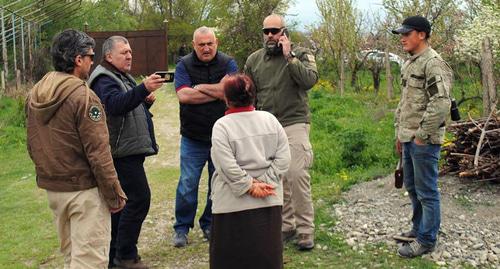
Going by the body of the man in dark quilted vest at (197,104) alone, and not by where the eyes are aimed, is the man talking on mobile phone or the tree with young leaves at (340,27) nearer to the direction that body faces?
the man talking on mobile phone

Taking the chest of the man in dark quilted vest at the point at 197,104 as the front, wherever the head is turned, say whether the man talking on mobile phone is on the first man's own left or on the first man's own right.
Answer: on the first man's own left

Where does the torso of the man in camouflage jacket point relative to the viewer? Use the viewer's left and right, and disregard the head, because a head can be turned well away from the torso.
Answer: facing the viewer and to the left of the viewer

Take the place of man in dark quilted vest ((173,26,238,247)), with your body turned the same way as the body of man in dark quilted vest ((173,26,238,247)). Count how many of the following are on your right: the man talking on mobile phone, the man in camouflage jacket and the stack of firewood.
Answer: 0

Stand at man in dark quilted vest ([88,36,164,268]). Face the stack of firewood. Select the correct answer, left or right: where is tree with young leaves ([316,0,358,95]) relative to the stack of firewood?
left

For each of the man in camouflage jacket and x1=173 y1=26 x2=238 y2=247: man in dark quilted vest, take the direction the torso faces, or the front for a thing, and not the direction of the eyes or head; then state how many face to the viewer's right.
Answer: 0

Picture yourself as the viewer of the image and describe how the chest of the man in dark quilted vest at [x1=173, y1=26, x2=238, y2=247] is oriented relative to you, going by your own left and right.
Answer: facing the viewer

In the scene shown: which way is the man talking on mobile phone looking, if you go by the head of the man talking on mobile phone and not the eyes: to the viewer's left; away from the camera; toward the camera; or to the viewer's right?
toward the camera

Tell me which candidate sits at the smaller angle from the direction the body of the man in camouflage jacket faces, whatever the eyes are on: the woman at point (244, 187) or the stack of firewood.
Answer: the woman

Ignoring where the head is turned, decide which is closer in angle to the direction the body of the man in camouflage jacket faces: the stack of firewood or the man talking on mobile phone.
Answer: the man talking on mobile phone

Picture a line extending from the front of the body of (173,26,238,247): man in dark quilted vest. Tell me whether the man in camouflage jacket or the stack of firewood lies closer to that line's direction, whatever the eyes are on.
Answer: the man in camouflage jacket

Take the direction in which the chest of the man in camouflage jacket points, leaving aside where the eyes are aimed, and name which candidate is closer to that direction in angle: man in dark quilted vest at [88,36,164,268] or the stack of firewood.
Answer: the man in dark quilted vest

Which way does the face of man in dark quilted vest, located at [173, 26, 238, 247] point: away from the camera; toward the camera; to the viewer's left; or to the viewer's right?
toward the camera

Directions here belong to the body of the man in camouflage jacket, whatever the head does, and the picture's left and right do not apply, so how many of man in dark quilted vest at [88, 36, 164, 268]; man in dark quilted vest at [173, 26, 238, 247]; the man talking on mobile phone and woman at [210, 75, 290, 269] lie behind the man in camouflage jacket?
0

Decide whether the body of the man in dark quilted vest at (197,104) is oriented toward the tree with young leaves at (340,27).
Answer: no

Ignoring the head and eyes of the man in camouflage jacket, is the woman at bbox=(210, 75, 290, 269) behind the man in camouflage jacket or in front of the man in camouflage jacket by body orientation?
in front

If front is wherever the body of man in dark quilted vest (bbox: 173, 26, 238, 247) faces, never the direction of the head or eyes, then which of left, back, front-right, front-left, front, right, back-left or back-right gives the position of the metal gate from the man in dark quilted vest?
back

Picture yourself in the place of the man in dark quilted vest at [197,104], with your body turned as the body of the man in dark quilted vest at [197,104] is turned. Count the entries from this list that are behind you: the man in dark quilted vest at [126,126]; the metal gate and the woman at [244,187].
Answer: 1

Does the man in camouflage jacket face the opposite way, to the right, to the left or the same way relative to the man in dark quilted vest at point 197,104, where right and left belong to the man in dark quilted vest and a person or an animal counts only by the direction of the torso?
to the right

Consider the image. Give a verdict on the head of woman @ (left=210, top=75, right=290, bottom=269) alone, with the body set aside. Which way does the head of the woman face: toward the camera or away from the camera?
away from the camera

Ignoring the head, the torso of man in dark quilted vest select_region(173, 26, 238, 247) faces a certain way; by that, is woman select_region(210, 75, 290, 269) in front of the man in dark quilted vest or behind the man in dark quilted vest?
in front

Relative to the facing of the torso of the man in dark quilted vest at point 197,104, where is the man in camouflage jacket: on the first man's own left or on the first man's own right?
on the first man's own left

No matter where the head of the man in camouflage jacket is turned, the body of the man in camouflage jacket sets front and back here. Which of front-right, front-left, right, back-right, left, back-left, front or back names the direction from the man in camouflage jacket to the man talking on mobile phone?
front-right
